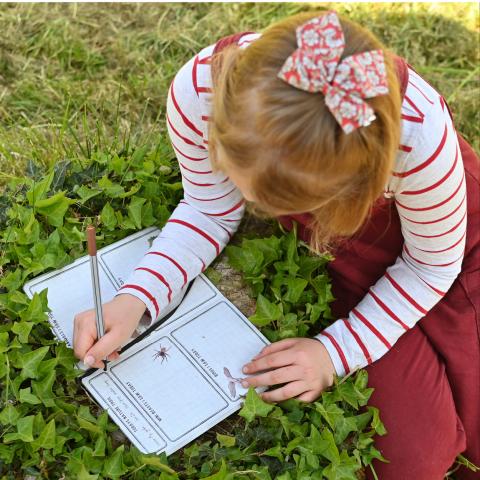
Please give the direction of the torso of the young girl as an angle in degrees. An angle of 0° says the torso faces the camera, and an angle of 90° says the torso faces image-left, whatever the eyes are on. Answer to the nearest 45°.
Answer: approximately 45°
